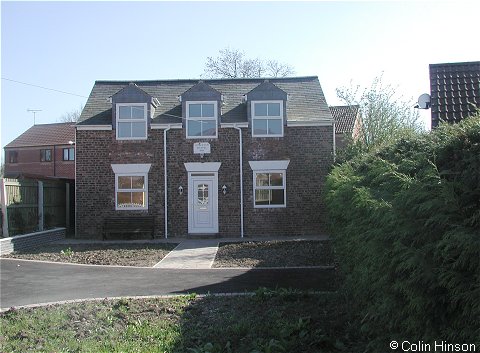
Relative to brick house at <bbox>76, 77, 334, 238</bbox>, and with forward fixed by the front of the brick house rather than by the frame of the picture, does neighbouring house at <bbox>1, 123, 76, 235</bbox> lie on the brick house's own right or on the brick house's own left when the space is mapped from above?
on the brick house's own right

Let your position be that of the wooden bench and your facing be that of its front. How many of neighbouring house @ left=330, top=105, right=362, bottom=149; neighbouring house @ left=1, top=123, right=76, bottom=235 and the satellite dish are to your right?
1

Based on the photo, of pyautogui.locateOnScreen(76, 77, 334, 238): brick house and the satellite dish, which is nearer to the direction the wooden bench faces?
the satellite dish

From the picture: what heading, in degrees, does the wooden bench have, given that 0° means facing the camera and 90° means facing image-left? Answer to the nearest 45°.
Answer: approximately 0°

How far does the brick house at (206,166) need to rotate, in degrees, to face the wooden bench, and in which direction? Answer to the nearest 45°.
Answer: approximately 90° to its right

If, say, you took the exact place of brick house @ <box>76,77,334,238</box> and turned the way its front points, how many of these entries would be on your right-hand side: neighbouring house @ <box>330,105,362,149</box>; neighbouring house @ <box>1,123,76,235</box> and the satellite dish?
1

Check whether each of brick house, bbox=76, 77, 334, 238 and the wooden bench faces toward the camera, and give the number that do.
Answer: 2

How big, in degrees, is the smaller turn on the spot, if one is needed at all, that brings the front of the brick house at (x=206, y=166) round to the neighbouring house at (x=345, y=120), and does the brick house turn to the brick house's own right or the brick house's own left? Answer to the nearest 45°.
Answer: approximately 135° to the brick house's own left
